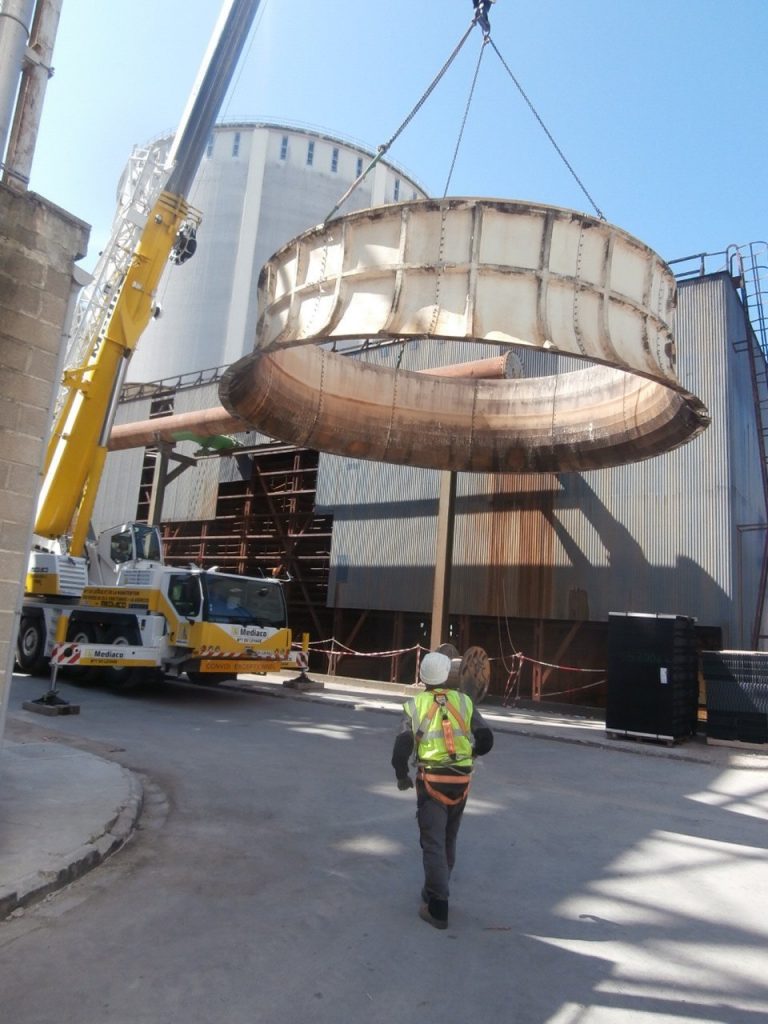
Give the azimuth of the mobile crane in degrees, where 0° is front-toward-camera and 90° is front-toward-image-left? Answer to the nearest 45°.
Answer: approximately 315°

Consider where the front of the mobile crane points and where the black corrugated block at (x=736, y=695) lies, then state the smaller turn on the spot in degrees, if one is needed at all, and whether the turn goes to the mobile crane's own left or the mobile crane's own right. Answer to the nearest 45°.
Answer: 0° — it already faces it

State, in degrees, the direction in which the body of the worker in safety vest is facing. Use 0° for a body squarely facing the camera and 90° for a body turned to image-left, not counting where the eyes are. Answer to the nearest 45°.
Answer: approximately 180°

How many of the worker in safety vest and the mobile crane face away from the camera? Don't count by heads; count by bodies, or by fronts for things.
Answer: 1

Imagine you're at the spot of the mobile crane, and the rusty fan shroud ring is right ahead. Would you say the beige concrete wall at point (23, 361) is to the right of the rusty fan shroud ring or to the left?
right

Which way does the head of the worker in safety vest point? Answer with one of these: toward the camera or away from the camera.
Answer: away from the camera

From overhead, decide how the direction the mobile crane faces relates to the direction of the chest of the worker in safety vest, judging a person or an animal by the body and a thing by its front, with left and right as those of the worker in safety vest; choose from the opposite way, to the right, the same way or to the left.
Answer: to the right

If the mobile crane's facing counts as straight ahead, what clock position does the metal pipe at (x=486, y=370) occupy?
The metal pipe is roughly at 11 o'clock from the mobile crane.

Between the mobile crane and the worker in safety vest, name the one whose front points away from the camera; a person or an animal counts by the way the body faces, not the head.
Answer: the worker in safety vest

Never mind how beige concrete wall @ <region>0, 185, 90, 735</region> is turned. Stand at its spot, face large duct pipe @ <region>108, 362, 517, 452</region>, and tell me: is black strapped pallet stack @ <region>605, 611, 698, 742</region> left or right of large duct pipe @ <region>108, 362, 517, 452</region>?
right

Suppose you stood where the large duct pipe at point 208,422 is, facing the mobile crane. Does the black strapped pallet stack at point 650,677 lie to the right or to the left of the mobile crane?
left
